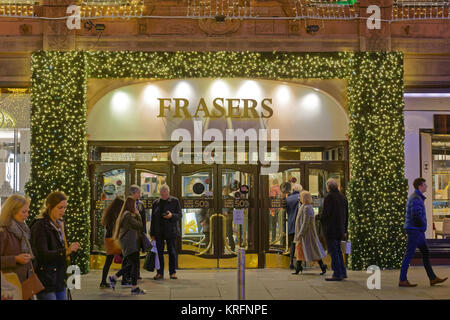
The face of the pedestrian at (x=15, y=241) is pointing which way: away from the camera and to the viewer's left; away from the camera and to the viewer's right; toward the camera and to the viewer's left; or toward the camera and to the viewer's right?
toward the camera and to the viewer's right

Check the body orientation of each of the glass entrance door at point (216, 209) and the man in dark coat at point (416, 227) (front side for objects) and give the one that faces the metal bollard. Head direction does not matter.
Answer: the glass entrance door

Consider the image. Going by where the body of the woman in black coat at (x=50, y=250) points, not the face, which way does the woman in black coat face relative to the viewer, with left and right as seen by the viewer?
facing to the right of the viewer

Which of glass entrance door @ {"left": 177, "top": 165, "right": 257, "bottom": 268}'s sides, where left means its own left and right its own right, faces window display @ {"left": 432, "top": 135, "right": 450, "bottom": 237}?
left

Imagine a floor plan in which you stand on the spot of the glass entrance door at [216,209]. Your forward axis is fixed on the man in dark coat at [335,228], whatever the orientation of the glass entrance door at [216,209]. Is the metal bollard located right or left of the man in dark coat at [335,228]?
right

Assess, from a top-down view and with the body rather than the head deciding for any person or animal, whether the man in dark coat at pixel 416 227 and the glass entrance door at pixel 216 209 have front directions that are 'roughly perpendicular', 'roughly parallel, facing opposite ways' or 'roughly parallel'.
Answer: roughly perpendicular

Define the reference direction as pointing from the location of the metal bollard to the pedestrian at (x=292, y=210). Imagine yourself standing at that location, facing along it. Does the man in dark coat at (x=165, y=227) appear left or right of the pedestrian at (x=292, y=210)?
left

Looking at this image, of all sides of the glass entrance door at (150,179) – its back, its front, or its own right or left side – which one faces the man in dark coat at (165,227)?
front

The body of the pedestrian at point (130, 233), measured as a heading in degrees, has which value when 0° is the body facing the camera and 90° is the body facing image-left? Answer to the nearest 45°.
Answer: approximately 270°

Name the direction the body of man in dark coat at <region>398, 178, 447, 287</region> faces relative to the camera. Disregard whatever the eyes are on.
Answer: to the viewer's right

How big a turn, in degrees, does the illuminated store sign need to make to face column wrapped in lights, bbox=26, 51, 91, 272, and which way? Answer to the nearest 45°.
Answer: approximately 90° to its right
